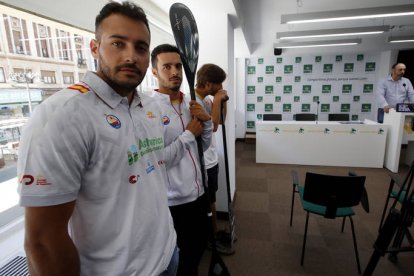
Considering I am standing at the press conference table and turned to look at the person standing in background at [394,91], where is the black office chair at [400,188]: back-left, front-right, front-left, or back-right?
back-right

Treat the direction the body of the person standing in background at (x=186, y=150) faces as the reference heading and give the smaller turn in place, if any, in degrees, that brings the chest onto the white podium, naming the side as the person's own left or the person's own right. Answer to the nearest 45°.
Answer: approximately 90° to the person's own left

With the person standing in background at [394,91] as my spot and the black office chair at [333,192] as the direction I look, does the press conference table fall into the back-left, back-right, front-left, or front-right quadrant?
front-right

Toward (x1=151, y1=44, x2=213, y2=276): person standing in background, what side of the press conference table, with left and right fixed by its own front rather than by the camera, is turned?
front

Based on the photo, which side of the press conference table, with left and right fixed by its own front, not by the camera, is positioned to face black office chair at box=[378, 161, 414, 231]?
front

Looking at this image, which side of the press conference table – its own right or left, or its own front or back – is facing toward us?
front

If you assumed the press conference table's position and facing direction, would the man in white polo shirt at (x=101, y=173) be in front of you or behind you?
in front

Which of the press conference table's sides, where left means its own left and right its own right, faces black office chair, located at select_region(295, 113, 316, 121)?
back

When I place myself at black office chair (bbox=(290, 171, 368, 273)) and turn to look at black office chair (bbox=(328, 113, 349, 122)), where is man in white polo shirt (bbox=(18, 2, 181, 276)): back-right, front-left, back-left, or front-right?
back-left

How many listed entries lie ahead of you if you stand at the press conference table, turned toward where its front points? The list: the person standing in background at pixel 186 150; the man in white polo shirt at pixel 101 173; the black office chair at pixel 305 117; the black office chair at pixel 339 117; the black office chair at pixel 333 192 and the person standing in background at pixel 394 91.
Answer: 3
